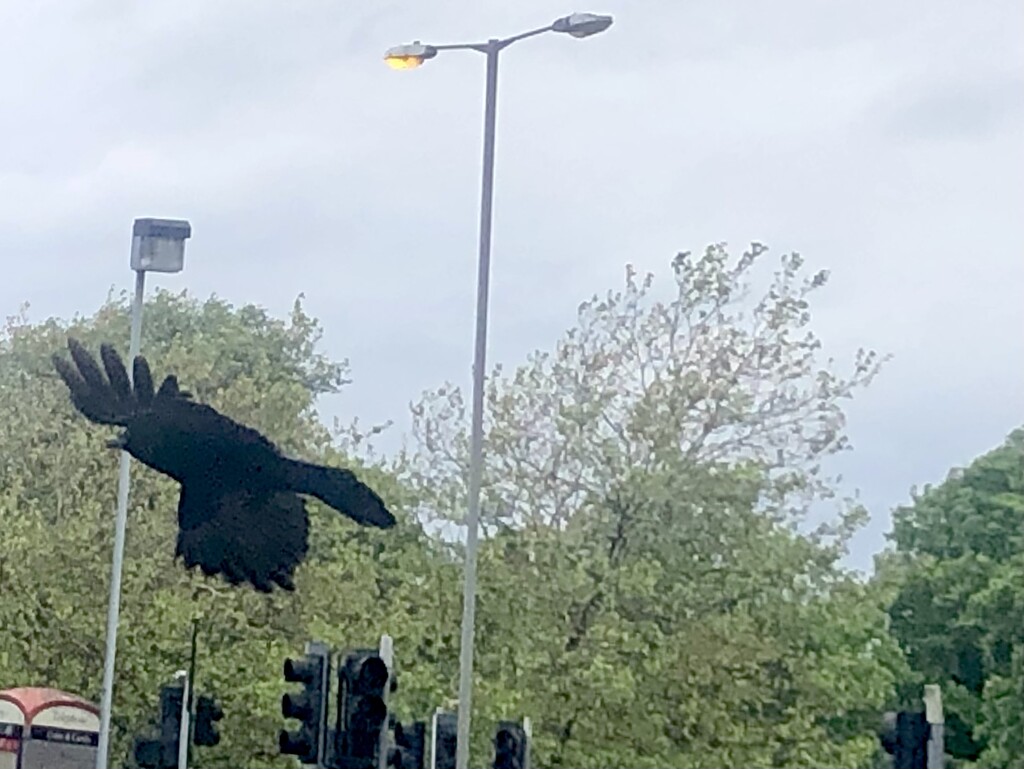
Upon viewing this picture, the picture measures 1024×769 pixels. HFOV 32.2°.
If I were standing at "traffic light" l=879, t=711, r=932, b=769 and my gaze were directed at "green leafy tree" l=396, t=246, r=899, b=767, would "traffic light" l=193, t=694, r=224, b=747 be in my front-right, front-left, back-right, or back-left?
front-left

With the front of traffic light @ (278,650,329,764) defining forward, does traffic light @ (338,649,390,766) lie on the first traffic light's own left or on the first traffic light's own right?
on the first traffic light's own left

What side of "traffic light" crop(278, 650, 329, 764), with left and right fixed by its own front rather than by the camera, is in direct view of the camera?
left

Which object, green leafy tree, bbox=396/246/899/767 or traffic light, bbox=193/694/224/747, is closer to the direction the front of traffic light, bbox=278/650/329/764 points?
the traffic light

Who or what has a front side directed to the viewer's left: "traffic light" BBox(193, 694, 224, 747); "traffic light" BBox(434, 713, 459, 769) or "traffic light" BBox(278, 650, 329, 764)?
"traffic light" BBox(278, 650, 329, 764)
